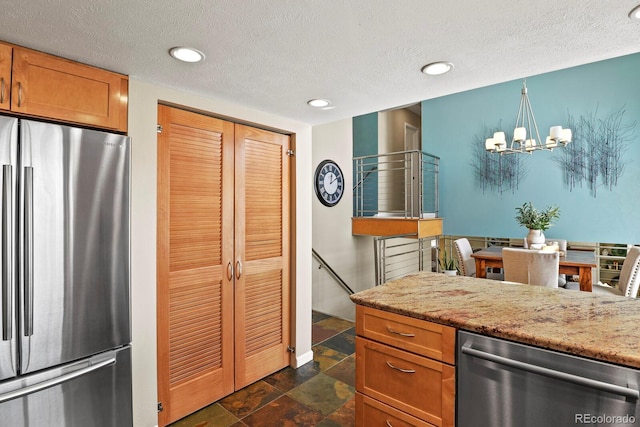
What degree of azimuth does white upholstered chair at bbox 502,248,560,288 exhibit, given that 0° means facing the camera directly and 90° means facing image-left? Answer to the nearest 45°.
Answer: approximately 180°

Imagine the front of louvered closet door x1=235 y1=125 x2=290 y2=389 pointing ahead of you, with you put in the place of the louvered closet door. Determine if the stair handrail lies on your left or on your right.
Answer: on your left

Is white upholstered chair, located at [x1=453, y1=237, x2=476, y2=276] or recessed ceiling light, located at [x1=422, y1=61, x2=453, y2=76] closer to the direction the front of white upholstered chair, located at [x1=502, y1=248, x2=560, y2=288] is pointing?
the white upholstered chair

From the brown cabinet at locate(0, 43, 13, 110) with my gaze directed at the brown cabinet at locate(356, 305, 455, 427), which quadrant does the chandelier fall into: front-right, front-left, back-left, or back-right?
front-left

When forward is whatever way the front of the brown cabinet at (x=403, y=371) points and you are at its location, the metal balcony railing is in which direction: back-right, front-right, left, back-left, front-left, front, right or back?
back-right

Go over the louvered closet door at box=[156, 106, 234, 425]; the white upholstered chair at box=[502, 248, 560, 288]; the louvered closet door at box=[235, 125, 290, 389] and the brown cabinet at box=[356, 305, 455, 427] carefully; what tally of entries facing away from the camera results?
1

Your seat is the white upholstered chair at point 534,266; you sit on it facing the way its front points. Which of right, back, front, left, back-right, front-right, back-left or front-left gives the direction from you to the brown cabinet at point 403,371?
back

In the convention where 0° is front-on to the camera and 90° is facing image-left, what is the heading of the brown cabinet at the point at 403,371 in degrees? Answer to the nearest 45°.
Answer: approximately 45°

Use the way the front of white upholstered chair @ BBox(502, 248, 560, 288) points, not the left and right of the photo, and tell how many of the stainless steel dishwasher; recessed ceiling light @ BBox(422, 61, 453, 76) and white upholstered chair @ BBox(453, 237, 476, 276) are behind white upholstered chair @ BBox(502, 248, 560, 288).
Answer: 2

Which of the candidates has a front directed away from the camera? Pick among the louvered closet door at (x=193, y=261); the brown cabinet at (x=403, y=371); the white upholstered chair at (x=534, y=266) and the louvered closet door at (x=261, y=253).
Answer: the white upholstered chair

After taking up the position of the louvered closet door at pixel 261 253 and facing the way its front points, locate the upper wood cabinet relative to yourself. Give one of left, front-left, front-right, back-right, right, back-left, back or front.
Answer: right

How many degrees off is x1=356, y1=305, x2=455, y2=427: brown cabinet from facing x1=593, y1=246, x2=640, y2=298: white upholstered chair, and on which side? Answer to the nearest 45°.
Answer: approximately 180°

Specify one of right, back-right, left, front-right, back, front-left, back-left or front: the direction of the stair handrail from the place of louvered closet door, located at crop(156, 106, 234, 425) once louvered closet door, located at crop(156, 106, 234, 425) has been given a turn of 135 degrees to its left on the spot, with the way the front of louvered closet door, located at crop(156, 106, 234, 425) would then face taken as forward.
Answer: front-right

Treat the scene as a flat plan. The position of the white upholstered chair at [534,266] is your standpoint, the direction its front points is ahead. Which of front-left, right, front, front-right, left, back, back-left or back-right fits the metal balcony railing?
front-left

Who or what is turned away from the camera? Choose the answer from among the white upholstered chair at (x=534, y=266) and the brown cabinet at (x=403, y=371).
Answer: the white upholstered chair

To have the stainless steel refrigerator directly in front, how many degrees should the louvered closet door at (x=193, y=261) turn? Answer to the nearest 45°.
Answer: approximately 90° to its right

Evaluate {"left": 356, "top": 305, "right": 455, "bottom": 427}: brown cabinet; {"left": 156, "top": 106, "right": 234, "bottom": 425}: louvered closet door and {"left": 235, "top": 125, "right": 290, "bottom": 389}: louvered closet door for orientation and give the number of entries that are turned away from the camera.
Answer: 0

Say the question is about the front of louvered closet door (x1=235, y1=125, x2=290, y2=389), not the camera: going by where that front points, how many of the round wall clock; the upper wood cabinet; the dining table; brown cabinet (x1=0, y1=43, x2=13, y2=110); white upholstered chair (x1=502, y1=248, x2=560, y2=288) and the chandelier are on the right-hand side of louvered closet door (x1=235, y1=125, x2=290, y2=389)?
2
